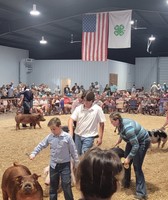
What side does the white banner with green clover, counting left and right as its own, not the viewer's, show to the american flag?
right

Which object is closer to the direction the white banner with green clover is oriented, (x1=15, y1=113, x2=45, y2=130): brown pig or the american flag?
the brown pig

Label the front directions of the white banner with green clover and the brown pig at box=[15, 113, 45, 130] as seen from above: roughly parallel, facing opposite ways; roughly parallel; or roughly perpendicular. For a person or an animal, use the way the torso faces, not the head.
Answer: roughly perpendicular

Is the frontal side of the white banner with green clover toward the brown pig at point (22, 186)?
yes

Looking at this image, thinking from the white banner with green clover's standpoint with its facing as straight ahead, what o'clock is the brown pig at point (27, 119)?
The brown pig is roughly at 2 o'clock from the white banner with green clover.

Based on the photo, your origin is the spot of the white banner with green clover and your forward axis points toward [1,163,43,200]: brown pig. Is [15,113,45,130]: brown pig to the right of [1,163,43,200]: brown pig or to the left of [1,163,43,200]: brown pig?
right

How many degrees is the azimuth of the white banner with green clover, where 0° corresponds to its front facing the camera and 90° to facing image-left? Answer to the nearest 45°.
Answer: approximately 0°

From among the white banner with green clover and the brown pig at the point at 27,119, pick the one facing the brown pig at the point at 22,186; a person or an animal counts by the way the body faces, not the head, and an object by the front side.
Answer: the white banner with green clover
